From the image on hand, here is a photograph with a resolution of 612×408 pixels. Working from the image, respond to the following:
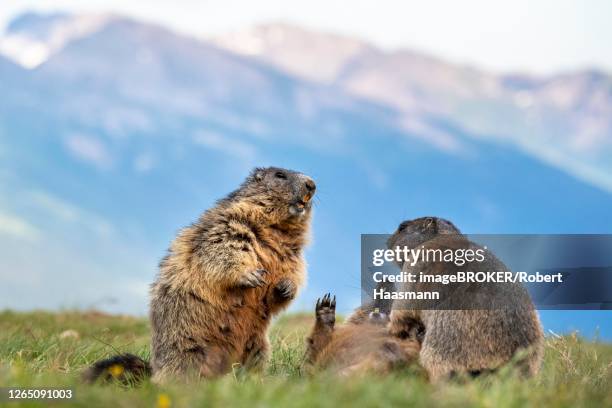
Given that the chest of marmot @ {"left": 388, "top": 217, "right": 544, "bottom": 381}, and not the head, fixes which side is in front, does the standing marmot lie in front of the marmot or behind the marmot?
in front

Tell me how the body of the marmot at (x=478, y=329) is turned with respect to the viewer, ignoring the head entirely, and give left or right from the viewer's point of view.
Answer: facing to the left of the viewer

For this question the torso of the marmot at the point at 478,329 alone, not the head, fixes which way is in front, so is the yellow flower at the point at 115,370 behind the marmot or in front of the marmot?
in front

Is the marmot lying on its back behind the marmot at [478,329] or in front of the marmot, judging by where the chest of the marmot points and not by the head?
in front
